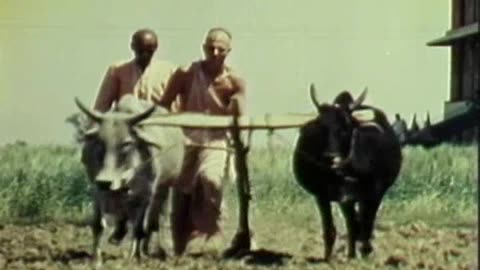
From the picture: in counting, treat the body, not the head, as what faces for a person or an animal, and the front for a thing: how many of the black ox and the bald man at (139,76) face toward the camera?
2

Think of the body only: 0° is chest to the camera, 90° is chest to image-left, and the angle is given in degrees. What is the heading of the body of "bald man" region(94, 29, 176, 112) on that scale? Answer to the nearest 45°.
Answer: approximately 0°

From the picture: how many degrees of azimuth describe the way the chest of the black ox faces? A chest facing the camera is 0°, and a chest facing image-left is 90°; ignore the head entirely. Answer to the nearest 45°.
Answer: approximately 0°

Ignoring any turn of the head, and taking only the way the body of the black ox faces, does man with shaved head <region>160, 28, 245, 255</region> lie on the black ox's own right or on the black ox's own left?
on the black ox's own right

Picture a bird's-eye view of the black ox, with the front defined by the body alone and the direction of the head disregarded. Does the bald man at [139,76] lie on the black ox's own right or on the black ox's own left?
on the black ox's own right

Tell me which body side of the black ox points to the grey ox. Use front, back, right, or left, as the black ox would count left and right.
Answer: right

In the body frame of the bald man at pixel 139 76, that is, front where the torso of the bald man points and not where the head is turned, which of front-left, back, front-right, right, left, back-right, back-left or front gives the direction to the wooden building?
left
